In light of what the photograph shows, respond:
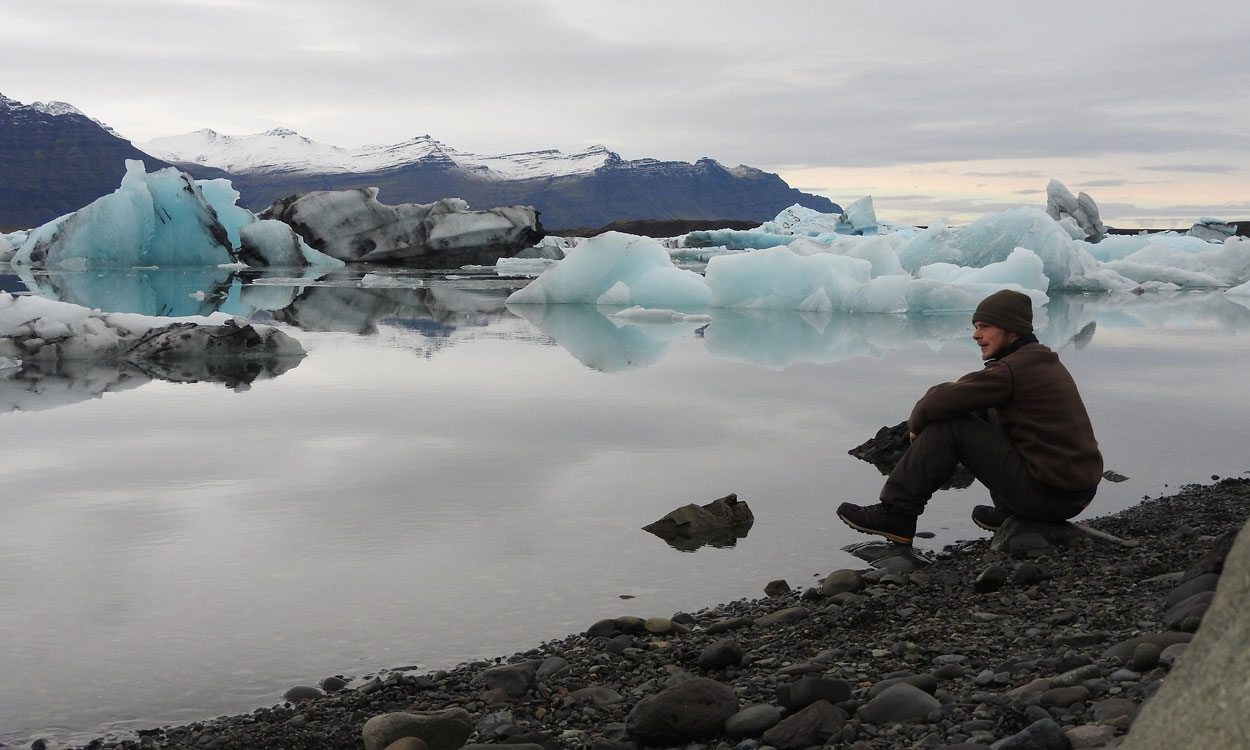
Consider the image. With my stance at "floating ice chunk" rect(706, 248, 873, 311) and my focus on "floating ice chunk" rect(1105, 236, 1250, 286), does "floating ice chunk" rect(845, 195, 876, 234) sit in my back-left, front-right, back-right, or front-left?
front-left

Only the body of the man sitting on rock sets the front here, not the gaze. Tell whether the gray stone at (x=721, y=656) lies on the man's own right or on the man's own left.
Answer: on the man's own left

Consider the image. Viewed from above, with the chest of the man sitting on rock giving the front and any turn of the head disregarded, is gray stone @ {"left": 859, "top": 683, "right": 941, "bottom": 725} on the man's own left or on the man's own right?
on the man's own left

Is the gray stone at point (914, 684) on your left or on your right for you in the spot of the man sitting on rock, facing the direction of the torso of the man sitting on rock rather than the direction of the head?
on your left

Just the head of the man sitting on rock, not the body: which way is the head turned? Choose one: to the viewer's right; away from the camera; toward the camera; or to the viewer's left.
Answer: to the viewer's left

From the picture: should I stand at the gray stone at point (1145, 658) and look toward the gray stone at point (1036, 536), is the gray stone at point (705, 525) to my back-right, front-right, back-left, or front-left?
front-left

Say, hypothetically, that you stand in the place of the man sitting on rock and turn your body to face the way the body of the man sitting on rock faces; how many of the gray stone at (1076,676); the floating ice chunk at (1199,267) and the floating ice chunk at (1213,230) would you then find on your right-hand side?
2

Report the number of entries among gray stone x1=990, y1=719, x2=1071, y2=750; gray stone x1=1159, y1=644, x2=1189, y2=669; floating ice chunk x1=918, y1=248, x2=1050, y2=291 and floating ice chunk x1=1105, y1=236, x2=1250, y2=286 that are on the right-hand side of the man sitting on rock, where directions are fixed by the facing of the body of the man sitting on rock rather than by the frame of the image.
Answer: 2

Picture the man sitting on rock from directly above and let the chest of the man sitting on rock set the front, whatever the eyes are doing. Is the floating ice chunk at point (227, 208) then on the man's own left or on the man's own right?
on the man's own right

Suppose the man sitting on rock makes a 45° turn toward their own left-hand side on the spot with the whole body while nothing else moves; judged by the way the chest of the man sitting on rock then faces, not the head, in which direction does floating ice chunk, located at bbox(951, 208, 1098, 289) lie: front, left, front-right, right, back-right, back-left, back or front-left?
back-right

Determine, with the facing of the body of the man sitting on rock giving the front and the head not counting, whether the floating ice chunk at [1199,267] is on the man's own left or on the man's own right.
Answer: on the man's own right

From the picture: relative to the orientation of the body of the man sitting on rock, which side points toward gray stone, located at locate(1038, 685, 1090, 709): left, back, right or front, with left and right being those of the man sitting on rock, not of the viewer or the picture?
left

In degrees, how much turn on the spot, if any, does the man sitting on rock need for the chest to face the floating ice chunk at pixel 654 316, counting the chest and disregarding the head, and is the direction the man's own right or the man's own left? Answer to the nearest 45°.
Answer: approximately 90° to the man's own right

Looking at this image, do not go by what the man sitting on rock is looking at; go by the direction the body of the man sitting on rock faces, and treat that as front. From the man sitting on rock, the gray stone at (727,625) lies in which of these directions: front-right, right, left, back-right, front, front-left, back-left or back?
front-left

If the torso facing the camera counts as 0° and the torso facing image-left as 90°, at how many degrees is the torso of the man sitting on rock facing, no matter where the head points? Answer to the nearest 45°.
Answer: approximately 90°
